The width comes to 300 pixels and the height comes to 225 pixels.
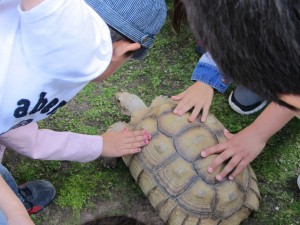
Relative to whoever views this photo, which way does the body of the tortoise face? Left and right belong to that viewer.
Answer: facing away from the viewer and to the left of the viewer
